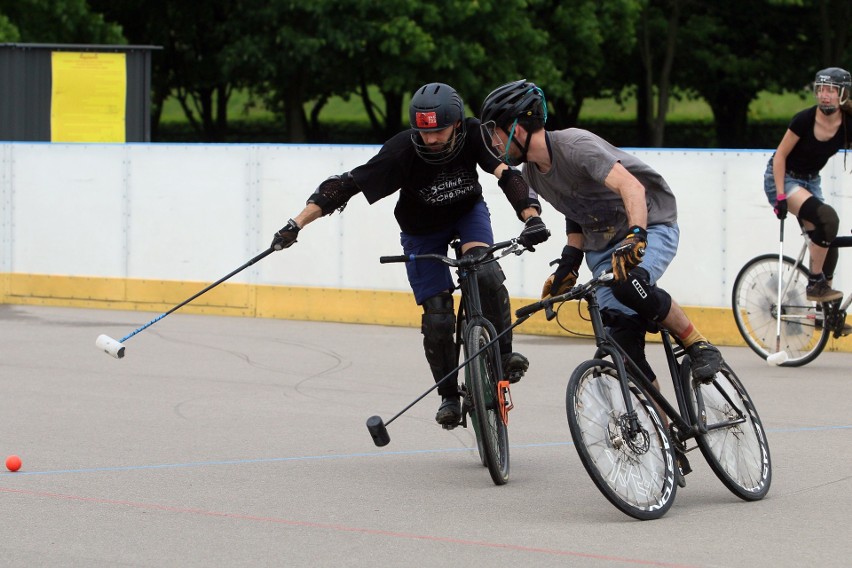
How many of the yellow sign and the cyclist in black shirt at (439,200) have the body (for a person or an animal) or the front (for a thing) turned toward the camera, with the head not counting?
2

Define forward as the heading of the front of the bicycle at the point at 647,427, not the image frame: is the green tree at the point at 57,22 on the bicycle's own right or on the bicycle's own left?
on the bicycle's own right

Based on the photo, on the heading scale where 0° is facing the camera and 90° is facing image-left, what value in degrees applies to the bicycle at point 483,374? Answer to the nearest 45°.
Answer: approximately 0°

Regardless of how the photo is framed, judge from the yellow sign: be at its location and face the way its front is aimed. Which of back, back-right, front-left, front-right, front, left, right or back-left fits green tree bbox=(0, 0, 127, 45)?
back

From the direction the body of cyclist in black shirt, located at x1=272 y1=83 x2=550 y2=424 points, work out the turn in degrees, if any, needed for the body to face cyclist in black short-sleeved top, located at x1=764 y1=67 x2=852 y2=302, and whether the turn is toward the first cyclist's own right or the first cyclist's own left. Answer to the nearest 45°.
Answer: approximately 135° to the first cyclist's own left

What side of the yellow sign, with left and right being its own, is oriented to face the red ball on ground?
front

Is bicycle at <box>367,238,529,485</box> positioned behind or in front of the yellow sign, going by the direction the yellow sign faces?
in front

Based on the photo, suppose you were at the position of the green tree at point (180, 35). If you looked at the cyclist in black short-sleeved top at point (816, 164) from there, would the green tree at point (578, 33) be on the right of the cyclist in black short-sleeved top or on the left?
left

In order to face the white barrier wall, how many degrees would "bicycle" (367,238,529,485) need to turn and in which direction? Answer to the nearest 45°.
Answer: approximately 180°

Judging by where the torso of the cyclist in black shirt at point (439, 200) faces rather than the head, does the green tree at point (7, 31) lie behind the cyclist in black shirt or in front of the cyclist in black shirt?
behind

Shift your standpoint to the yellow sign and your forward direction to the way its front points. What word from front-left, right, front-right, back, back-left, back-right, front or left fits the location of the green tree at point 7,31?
back

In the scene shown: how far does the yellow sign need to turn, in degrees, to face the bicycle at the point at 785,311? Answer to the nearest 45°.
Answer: approximately 45° to its left
